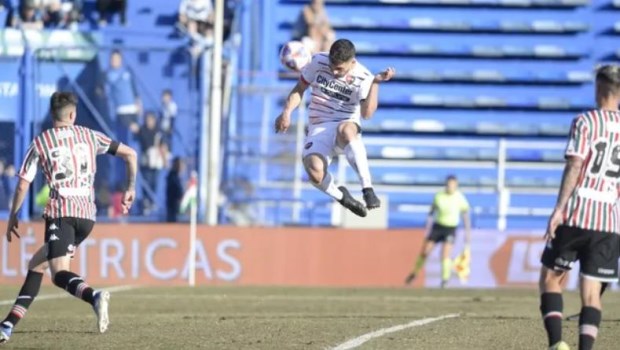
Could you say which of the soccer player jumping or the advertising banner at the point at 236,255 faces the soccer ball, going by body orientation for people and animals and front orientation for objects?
the advertising banner

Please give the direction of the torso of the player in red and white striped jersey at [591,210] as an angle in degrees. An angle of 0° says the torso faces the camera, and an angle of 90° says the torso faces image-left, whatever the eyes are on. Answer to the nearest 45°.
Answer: approximately 180°

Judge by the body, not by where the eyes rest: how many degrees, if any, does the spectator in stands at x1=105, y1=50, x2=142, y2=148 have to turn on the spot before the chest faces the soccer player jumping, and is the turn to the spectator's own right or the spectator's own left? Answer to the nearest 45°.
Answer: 0° — they already face them

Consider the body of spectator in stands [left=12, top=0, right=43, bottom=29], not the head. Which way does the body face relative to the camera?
toward the camera

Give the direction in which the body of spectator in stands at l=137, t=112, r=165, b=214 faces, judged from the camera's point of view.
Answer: toward the camera

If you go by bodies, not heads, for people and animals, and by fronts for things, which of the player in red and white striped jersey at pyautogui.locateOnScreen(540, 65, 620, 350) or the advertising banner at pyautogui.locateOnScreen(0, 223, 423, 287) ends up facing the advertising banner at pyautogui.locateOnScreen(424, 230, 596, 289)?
the player in red and white striped jersey

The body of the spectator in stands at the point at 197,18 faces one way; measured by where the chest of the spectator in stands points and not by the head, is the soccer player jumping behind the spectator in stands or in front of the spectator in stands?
in front

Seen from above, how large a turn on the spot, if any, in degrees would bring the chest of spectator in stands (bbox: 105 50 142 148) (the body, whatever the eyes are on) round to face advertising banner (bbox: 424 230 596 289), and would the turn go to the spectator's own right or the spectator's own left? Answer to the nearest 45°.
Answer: approximately 90° to the spectator's own left

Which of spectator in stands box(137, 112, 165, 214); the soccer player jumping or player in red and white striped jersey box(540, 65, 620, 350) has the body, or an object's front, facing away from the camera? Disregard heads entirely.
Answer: the player in red and white striped jersey

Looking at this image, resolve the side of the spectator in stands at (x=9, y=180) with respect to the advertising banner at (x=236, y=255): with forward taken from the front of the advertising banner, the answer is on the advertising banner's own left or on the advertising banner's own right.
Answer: on the advertising banner's own right

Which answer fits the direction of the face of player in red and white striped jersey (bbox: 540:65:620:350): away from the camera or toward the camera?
away from the camera

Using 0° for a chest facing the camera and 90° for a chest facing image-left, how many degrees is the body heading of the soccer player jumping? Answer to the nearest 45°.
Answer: approximately 0°

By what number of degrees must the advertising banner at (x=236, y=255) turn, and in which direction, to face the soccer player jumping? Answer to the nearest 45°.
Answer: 0° — it already faces them

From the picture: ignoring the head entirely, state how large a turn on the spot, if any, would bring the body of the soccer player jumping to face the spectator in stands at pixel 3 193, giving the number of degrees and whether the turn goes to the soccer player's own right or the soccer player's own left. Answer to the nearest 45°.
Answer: approximately 135° to the soccer player's own right
